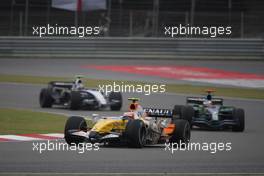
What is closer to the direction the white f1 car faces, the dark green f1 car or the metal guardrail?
the dark green f1 car

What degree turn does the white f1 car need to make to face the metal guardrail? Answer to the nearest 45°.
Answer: approximately 135° to its left

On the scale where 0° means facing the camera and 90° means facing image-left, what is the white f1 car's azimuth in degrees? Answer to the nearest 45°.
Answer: approximately 315°

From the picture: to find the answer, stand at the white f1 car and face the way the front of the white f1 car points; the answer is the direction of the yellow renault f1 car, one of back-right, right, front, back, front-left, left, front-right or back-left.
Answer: front-right

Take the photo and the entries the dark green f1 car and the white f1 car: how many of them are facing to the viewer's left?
0

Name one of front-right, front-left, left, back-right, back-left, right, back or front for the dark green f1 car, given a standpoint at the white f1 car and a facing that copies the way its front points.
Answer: front
